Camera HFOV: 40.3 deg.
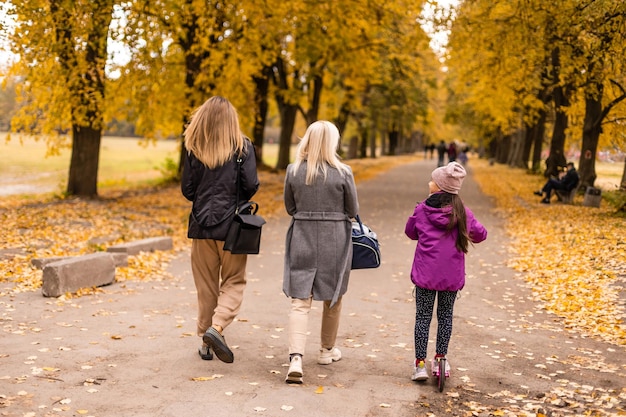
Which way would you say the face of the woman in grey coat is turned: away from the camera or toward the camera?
away from the camera

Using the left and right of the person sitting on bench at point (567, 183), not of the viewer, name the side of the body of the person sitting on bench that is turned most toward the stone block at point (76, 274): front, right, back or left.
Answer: left

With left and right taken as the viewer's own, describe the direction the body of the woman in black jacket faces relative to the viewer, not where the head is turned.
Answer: facing away from the viewer

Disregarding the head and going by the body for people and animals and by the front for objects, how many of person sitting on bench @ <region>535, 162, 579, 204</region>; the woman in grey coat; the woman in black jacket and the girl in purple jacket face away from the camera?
3

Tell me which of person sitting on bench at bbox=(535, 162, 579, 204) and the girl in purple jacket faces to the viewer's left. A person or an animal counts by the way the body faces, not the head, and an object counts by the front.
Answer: the person sitting on bench

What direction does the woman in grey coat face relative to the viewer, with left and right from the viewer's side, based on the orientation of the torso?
facing away from the viewer

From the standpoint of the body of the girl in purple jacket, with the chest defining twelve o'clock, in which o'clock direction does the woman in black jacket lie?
The woman in black jacket is roughly at 9 o'clock from the girl in purple jacket.

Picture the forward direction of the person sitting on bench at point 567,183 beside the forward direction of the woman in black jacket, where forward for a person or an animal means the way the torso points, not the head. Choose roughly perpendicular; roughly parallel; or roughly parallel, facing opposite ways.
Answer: roughly perpendicular

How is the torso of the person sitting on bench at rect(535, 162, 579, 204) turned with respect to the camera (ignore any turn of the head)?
to the viewer's left

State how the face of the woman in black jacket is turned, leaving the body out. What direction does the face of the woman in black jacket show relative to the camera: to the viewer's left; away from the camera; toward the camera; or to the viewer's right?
away from the camera

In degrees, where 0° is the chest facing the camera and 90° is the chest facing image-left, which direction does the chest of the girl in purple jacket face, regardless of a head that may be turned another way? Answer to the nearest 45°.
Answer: approximately 180°

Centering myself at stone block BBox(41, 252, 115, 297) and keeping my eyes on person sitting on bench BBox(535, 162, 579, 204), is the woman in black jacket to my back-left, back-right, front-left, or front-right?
back-right
